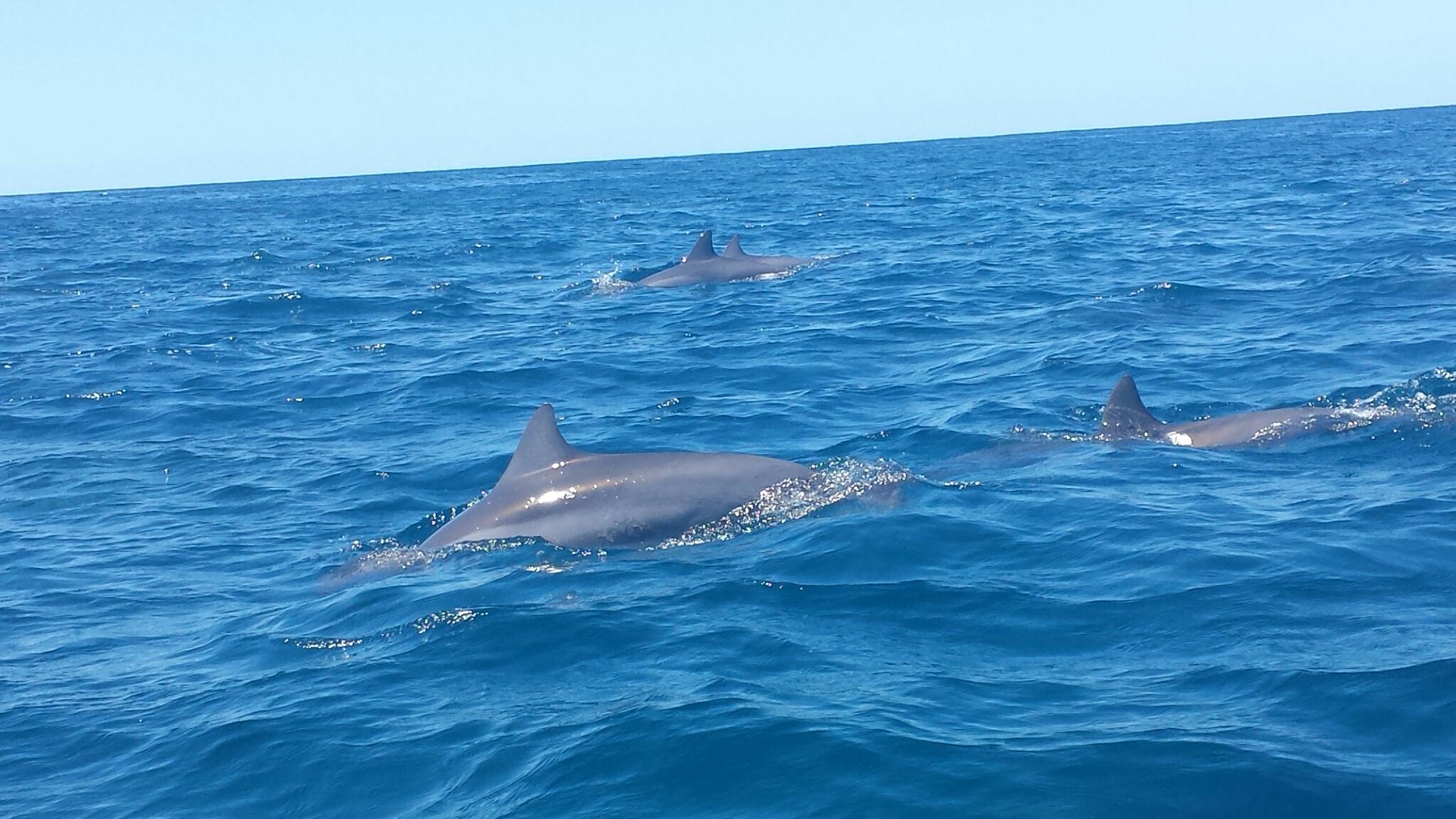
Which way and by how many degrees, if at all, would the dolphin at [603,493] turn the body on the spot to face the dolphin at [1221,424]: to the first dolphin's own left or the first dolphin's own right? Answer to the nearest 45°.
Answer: approximately 180°

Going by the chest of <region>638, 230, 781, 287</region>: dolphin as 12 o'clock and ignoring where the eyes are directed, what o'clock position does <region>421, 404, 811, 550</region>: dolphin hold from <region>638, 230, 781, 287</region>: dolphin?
<region>421, 404, 811, 550</region>: dolphin is roughly at 9 o'clock from <region>638, 230, 781, 287</region>: dolphin.

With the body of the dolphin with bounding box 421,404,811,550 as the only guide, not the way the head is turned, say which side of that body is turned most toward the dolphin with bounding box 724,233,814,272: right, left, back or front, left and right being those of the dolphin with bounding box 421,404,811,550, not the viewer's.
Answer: right

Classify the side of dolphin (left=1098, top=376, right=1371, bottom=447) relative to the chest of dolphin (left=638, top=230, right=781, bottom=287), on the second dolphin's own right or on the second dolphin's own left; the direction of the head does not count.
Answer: on the second dolphin's own left

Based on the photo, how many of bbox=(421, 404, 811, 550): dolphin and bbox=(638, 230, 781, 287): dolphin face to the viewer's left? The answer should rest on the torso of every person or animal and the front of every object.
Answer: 2

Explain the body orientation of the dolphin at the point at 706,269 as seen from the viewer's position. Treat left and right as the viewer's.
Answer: facing to the left of the viewer

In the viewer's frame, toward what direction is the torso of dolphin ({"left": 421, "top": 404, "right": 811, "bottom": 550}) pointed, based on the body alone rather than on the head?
to the viewer's left

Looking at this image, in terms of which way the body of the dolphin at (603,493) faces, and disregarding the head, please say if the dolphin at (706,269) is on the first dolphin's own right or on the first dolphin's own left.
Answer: on the first dolphin's own right
